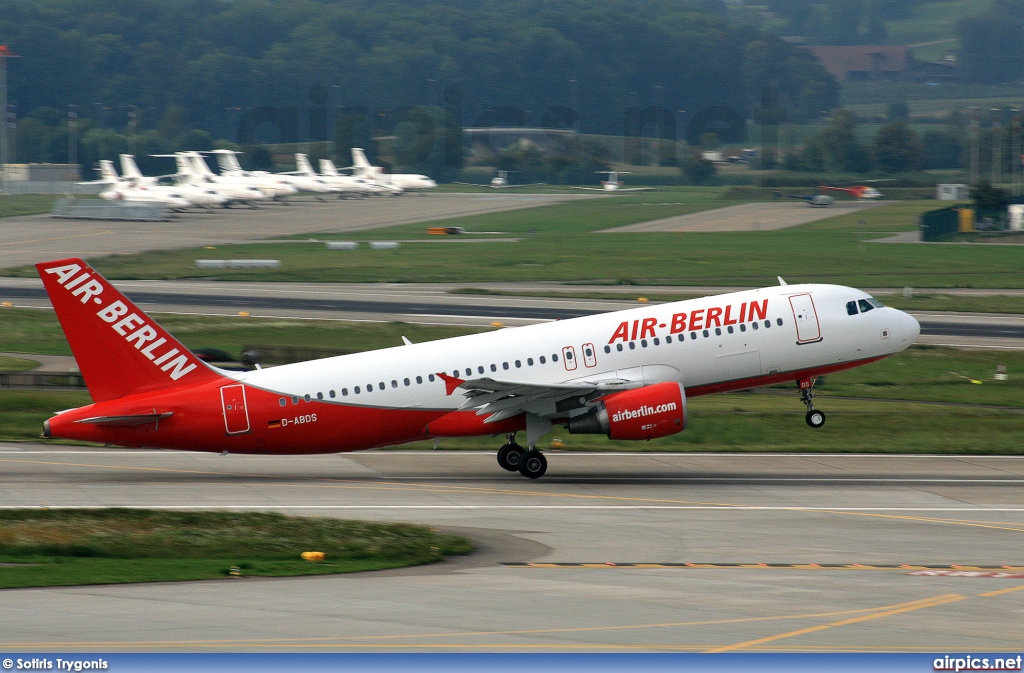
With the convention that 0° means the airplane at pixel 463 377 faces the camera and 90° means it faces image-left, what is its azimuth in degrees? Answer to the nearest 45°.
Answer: approximately 270°
